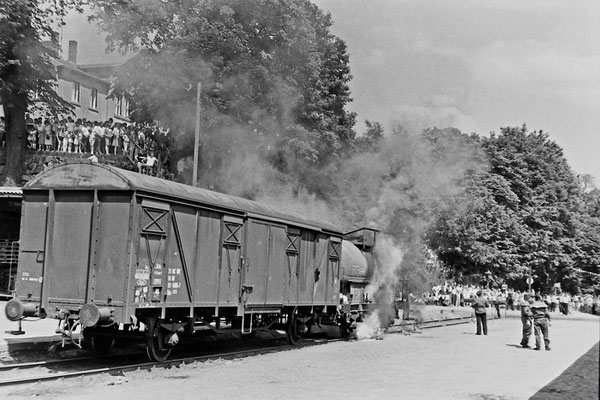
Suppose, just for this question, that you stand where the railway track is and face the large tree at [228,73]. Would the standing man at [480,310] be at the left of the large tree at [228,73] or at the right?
right

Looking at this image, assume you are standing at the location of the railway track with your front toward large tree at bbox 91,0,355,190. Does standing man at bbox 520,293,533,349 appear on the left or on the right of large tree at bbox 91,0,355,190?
right

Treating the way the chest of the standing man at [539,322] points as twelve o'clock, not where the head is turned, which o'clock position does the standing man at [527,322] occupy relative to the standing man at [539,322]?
the standing man at [527,322] is roughly at 11 o'clock from the standing man at [539,322].
